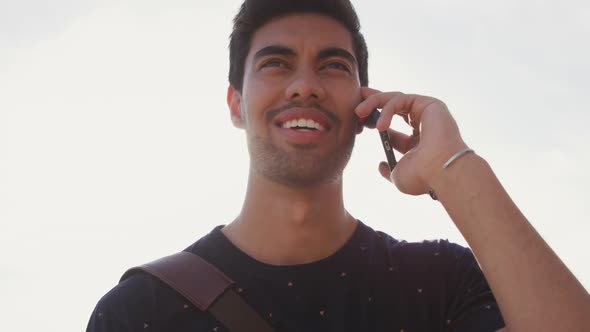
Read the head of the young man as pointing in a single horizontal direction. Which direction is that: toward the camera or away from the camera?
toward the camera

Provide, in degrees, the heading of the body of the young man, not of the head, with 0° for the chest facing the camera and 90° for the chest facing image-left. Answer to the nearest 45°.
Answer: approximately 0°
